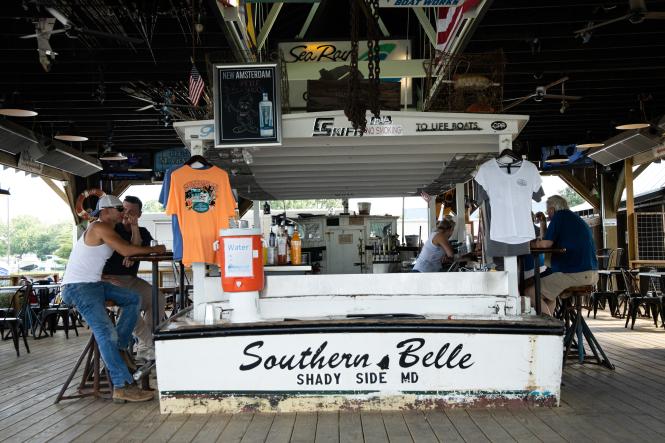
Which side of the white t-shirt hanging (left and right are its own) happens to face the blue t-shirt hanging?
right

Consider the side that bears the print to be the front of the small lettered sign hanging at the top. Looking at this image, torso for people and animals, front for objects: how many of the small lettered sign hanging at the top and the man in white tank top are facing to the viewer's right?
1

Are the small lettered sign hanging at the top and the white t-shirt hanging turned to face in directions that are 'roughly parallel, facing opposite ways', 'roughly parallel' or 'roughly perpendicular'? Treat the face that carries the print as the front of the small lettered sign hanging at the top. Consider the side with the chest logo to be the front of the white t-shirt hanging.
roughly parallel

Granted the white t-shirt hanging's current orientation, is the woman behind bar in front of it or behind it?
behind

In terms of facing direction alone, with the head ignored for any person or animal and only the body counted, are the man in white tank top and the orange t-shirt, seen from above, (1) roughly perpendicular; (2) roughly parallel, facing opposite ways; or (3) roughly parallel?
roughly perpendicular

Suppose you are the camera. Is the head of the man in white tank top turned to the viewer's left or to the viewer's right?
to the viewer's right

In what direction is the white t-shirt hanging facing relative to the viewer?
toward the camera

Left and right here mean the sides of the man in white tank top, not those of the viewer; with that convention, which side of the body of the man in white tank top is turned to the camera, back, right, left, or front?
right

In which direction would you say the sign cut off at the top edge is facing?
toward the camera
